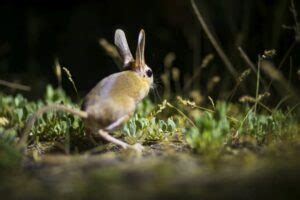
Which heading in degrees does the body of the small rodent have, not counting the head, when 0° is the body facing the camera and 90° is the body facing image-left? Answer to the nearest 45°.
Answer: approximately 225°
